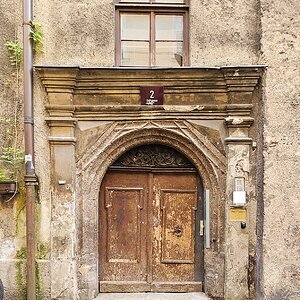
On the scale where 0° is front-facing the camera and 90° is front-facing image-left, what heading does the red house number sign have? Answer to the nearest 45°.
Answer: approximately 0°

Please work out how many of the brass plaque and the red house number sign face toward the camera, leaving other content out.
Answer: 2
